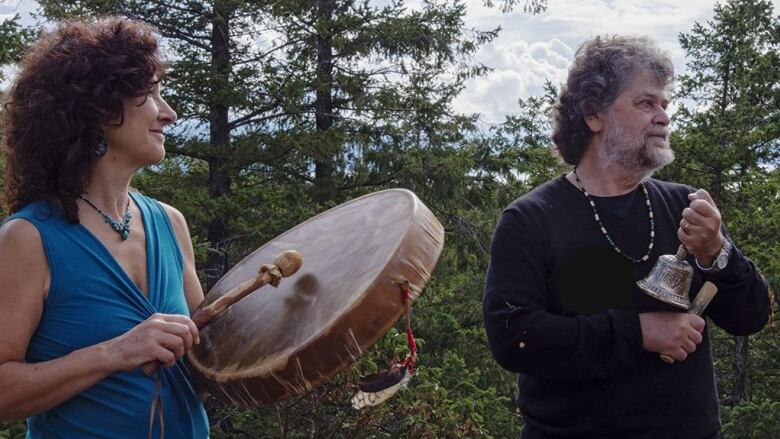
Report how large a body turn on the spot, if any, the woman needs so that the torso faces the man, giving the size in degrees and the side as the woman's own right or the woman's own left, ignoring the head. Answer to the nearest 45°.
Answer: approximately 45° to the woman's own left

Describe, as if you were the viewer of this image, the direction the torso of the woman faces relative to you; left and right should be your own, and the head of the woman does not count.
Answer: facing the viewer and to the right of the viewer

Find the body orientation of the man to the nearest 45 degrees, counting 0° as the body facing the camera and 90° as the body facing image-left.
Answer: approximately 315°

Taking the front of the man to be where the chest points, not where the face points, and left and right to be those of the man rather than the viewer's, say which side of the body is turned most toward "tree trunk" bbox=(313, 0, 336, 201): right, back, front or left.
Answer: back

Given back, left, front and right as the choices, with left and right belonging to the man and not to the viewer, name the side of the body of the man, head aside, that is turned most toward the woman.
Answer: right

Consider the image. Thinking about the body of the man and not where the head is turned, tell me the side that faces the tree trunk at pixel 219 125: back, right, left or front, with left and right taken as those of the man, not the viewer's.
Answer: back

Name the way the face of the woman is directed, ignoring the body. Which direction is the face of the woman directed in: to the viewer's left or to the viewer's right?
to the viewer's right

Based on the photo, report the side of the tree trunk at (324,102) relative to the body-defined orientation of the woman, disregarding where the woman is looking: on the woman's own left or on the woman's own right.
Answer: on the woman's own left

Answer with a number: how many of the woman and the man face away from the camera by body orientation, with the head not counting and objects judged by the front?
0

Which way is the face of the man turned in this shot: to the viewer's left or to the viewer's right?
to the viewer's right

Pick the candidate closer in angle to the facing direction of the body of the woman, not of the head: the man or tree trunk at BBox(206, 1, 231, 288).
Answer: the man

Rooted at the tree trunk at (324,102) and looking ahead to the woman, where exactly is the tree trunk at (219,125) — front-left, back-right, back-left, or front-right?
front-right
